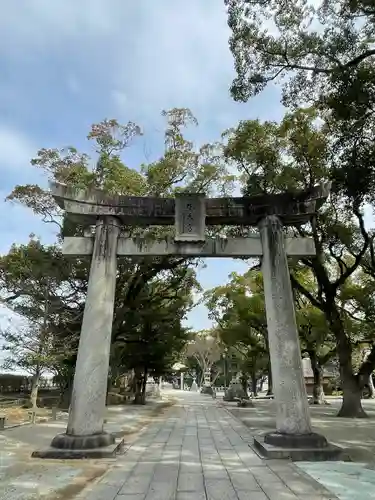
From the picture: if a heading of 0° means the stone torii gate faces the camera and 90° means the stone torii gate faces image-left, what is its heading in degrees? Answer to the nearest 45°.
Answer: approximately 0°

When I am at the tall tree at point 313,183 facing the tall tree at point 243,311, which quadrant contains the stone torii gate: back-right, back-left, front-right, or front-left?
back-left

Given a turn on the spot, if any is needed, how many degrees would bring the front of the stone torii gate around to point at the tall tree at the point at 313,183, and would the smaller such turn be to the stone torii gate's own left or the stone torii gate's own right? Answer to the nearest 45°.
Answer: approximately 135° to the stone torii gate's own left

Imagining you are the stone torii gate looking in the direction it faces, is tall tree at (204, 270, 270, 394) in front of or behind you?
behind
